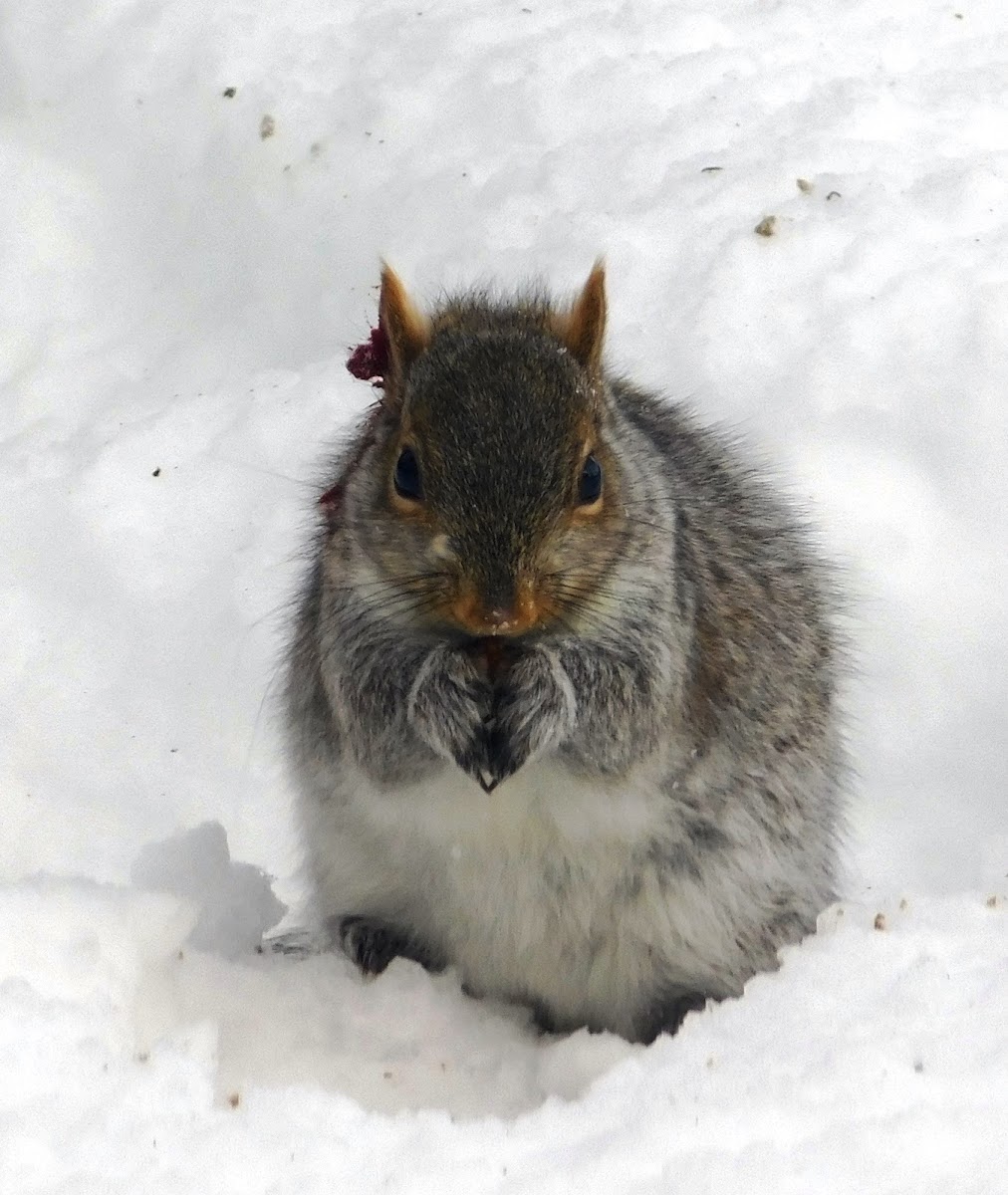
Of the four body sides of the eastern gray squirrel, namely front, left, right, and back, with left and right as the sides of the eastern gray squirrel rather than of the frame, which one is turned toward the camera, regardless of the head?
front
